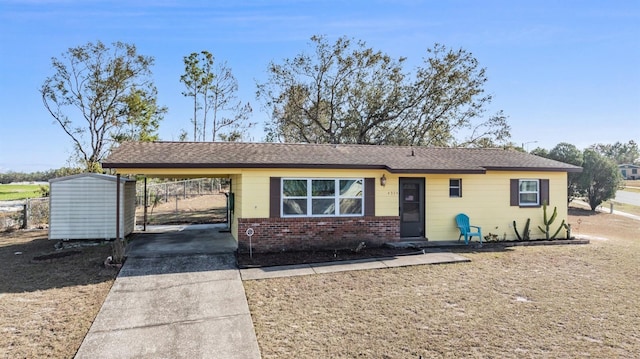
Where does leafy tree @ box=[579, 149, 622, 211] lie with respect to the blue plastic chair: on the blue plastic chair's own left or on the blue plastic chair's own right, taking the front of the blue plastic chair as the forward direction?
on the blue plastic chair's own left

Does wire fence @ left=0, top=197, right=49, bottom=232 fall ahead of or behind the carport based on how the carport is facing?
behind

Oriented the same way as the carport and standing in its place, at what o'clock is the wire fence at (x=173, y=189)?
The wire fence is roughly at 6 o'clock from the carport.

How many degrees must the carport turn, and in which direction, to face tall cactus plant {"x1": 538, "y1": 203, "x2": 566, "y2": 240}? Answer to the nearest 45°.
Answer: approximately 90° to its left

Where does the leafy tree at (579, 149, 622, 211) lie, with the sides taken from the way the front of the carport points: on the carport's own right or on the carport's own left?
on the carport's own left

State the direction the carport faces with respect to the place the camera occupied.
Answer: facing the viewer

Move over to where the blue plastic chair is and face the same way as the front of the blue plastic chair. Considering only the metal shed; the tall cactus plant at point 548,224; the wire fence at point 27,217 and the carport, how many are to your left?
1

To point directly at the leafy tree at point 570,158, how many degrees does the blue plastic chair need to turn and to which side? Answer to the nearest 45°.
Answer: approximately 135° to its left

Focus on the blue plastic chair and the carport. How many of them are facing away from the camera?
0
